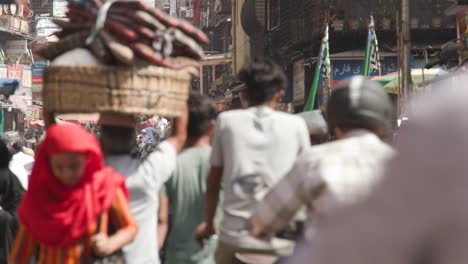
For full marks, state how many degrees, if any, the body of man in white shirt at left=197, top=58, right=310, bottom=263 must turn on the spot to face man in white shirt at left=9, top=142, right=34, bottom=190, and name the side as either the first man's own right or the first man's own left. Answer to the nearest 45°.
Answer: approximately 45° to the first man's own left

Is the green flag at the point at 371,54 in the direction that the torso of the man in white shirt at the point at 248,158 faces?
yes

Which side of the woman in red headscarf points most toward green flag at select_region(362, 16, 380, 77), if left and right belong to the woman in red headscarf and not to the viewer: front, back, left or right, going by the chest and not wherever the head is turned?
back

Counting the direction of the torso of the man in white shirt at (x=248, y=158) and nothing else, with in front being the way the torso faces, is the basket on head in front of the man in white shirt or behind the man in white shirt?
behind

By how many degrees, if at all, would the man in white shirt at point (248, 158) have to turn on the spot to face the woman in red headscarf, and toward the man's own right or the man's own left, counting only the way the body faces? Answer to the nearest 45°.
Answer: approximately 135° to the man's own left

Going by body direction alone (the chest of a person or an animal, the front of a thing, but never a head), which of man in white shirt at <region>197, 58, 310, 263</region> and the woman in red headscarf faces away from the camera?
the man in white shirt

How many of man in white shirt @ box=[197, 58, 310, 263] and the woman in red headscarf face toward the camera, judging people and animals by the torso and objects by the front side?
1

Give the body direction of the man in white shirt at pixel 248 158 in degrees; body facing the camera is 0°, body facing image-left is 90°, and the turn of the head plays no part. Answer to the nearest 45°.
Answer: approximately 180°

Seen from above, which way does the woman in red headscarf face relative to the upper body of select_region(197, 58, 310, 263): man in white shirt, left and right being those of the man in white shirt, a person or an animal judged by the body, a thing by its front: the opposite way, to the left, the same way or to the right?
the opposite way

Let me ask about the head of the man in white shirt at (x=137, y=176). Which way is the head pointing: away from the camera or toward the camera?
away from the camera

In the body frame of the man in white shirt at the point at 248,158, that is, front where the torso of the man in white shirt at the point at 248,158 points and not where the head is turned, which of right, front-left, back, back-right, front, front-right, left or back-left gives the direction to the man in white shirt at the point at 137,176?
back-left

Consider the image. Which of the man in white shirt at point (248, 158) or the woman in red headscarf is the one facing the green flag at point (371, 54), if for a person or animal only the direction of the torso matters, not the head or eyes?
the man in white shirt
